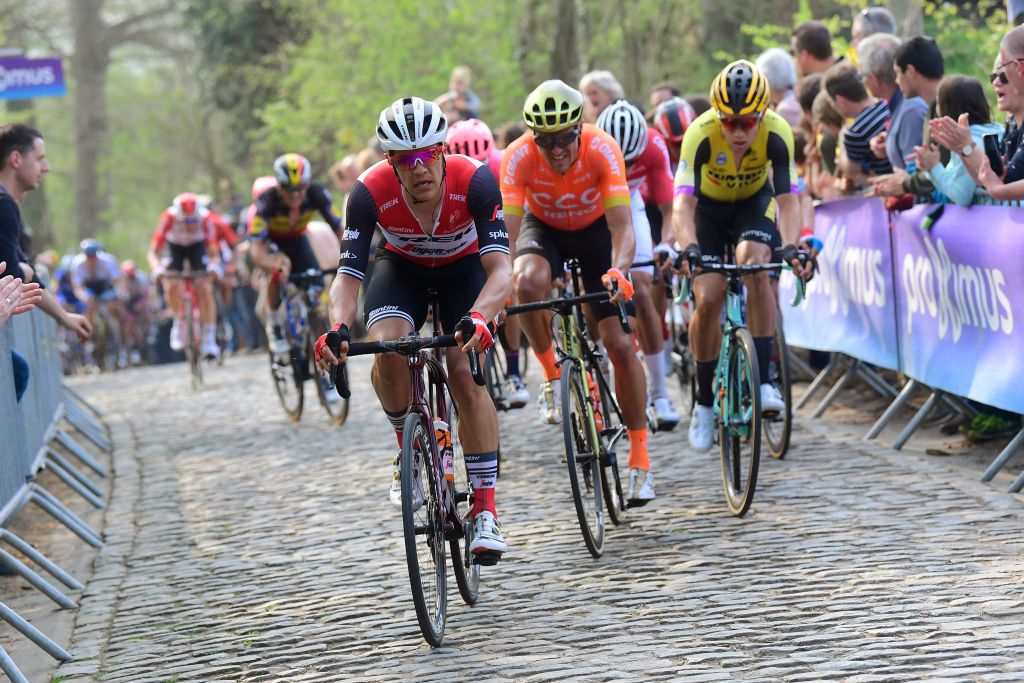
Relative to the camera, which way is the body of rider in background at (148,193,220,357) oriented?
toward the camera

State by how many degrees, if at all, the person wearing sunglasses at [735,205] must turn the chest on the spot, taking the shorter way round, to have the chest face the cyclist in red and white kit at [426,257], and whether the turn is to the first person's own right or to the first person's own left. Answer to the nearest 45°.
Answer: approximately 45° to the first person's own right

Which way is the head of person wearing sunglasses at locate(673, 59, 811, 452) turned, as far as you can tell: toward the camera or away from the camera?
toward the camera

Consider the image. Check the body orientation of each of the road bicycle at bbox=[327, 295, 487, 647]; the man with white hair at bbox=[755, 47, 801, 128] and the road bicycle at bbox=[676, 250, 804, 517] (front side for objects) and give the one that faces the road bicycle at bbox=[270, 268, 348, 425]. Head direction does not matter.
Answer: the man with white hair

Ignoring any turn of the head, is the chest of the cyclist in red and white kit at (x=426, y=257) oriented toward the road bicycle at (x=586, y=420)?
no

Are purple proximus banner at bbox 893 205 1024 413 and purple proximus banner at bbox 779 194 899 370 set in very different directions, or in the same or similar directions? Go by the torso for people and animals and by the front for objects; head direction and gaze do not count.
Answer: same or similar directions

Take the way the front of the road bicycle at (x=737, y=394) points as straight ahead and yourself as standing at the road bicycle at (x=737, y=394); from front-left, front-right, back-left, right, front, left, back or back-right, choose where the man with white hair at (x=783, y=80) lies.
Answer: back

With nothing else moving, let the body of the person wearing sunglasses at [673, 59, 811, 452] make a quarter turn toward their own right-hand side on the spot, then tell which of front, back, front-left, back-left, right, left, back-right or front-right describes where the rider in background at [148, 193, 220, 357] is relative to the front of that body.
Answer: front-right

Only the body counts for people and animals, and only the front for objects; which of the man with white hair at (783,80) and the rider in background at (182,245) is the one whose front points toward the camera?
the rider in background

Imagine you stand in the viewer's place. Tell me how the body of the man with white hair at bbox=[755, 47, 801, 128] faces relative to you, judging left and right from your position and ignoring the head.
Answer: facing to the left of the viewer

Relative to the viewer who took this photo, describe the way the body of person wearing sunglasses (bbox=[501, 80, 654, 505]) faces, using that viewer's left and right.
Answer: facing the viewer

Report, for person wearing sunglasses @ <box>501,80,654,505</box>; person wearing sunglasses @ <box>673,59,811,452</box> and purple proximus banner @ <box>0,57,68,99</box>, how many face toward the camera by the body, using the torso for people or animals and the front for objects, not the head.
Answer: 3

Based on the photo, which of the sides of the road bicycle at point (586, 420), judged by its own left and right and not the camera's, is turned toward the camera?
front

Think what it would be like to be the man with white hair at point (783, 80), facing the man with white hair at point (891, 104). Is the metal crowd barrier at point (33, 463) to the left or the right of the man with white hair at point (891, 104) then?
right

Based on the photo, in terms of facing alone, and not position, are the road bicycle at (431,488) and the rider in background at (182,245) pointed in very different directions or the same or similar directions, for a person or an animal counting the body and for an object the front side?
same or similar directions

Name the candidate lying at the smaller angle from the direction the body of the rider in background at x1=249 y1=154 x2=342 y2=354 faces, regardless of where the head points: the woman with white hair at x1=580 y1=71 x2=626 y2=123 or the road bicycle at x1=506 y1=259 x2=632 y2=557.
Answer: the road bicycle

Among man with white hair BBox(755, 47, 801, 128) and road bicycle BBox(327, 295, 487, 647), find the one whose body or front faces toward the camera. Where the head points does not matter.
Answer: the road bicycle

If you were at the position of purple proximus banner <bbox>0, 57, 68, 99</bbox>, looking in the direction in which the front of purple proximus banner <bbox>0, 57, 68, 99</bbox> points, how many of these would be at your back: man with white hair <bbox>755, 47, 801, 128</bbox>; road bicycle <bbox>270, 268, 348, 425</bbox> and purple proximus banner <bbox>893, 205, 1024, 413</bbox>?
0

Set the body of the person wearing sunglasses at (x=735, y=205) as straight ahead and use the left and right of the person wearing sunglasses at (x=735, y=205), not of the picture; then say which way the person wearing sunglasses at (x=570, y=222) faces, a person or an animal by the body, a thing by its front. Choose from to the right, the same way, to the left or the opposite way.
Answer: the same way
